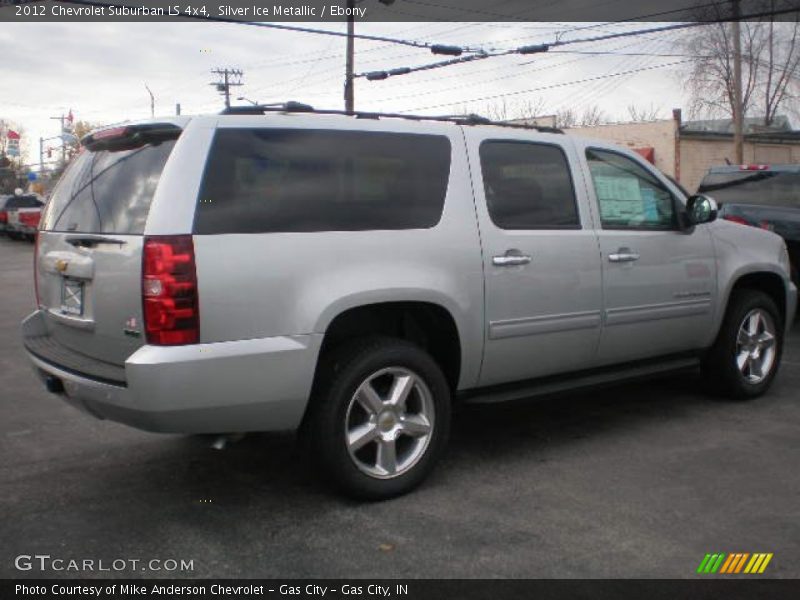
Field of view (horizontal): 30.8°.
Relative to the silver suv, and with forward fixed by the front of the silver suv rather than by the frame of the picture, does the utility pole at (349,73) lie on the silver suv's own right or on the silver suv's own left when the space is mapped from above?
on the silver suv's own left

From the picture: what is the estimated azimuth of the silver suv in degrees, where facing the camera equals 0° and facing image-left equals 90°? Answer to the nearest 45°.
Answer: approximately 225°

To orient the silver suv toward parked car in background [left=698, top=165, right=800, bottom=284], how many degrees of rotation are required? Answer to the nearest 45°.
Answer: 0° — it already faces it

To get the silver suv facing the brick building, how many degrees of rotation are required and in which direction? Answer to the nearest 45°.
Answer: approximately 45° to its left

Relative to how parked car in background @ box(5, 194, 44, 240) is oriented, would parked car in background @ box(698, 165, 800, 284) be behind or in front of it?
behind
